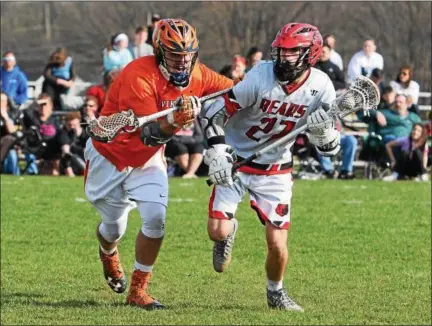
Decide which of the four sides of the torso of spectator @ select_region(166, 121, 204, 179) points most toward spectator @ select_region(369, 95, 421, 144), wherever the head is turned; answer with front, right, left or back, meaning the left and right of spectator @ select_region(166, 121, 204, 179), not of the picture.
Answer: left

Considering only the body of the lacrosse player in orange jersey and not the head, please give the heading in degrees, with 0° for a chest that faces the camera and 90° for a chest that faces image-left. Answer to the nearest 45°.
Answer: approximately 315°

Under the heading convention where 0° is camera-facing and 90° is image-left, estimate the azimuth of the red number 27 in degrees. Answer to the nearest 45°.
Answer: approximately 0°

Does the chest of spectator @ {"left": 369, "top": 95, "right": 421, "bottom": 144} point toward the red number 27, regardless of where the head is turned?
yes

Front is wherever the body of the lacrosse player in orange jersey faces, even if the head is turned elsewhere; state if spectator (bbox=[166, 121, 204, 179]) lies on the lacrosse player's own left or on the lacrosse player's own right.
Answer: on the lacrosse player's own left
